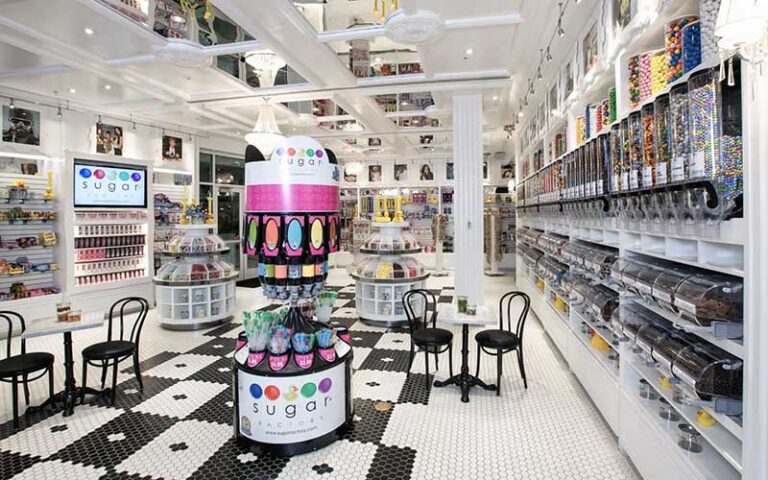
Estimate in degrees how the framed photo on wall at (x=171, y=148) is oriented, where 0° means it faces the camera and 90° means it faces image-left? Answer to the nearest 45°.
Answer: approximately 315°

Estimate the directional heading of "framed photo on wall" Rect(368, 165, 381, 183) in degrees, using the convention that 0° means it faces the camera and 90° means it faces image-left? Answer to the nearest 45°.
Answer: approximately 0°

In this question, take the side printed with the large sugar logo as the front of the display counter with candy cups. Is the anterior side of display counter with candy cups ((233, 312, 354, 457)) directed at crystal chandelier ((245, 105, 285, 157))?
no

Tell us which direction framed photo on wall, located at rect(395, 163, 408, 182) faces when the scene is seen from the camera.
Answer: facing the viewer

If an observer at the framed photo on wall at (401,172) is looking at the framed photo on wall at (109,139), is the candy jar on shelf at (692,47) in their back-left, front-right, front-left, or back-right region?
front-left

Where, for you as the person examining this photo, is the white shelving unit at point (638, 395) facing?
facing the viewer and to the left of the viewer

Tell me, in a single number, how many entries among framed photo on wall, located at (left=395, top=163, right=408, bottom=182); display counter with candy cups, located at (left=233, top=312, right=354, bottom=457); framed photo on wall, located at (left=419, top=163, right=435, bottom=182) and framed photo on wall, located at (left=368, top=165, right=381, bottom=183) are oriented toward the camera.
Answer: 4

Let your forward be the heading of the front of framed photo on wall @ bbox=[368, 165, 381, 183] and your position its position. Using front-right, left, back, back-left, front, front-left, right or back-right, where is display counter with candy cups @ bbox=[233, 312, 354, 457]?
front

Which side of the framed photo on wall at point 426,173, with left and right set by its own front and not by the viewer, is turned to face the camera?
front

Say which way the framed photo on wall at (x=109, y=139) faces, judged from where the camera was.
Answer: facing the viewer and to the right of the viewer

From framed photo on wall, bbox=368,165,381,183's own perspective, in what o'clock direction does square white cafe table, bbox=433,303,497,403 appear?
The square white cafe table is roughly at 12 o'clock from the framed photo on wall.

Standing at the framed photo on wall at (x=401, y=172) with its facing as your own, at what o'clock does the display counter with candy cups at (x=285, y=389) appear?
The display counter with candy cups is roughly at 12 o'clock from the framed photo on wall.

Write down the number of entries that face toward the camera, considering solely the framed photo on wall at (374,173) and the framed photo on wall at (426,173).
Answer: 2

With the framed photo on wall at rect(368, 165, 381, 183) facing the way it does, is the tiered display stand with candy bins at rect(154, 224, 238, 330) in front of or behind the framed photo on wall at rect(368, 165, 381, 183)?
in front

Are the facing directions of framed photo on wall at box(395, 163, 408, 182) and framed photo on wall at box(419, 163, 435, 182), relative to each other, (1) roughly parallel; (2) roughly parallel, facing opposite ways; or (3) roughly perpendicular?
roughly parallel
